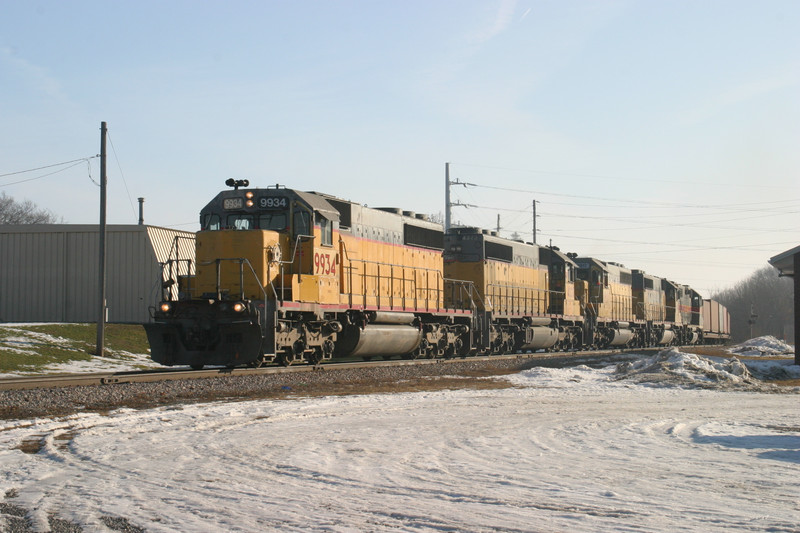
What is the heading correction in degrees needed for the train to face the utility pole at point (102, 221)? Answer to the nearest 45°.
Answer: approximately 90° to its right

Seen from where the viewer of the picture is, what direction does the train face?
facing the viewer and to the left of the viewer

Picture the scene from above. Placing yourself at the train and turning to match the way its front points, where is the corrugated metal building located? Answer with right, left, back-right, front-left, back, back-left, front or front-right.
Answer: right

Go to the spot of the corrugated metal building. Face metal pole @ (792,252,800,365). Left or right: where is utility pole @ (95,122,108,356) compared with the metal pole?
right
